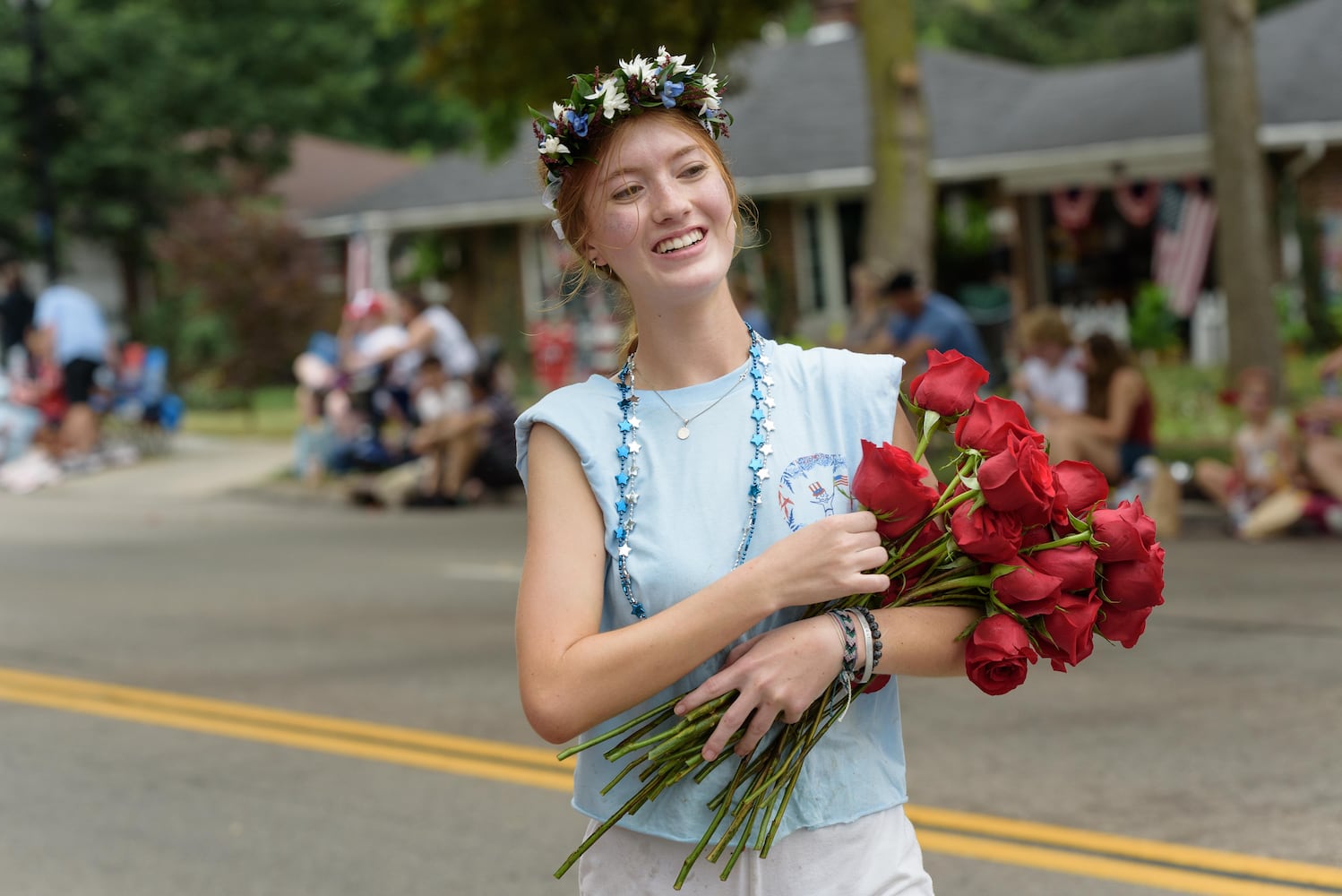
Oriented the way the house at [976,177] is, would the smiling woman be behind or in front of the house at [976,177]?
in front

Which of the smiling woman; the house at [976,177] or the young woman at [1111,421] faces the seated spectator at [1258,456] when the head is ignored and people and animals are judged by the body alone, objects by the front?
the house

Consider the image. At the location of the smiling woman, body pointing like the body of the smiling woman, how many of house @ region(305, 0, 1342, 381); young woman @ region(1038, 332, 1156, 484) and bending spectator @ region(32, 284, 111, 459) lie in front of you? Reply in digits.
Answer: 0

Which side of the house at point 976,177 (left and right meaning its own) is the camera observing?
front

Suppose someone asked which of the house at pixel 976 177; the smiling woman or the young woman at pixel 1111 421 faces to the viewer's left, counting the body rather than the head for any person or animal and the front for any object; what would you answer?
the young woman

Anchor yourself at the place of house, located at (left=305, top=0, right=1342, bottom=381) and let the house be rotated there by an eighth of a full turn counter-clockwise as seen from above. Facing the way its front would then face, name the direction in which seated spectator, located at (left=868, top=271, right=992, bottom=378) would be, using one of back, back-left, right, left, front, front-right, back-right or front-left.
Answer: front-right

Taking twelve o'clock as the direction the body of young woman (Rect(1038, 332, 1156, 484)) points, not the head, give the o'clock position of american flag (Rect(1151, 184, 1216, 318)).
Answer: The american flag is roughly at 3 o'clock from the young woman.

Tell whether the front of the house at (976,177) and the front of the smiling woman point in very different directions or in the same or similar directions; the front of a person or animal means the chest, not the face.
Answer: same or similar directions

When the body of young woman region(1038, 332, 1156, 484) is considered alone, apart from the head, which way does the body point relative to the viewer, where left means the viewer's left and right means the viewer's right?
facing to the left of the viewer

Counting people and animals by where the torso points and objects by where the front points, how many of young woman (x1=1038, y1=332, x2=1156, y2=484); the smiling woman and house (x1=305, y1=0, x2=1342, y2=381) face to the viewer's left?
1

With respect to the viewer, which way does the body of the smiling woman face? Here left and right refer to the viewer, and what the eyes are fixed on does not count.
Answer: facing the viewer

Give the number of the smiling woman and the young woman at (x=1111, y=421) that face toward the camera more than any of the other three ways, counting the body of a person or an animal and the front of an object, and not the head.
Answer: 1

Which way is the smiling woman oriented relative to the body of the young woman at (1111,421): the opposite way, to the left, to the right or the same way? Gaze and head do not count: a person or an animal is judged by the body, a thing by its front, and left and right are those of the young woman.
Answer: to the left

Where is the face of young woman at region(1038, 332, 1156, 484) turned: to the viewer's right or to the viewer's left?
to the viewer's left

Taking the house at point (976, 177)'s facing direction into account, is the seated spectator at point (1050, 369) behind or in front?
in front

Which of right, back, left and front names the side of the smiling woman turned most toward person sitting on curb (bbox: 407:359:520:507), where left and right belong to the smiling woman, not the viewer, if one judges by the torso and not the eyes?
back

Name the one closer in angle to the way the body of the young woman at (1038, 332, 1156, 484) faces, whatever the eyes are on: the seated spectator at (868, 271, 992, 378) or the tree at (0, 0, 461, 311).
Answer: the seated spectator

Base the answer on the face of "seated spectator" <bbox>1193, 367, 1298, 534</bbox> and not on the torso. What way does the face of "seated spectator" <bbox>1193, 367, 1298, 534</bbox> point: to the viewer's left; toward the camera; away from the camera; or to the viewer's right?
toward the camera

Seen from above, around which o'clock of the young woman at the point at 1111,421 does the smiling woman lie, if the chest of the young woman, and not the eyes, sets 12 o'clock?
The smiling woman is roughly at 9 o'clock from the young woman.
